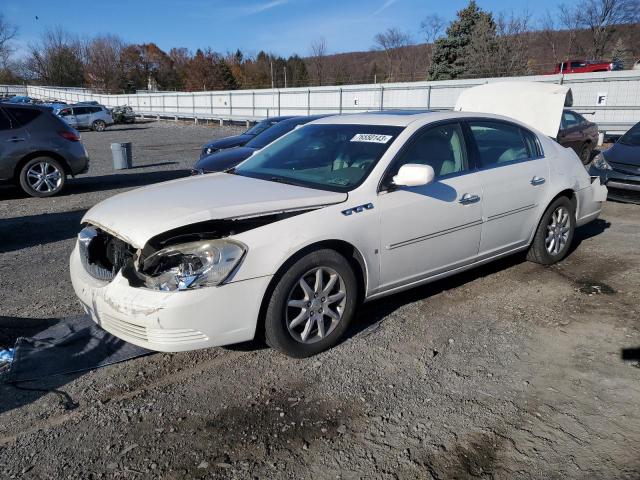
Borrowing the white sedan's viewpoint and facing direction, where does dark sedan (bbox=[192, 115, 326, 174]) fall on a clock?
The dark sedan is roughly at 4 o'clock from the white sedan.

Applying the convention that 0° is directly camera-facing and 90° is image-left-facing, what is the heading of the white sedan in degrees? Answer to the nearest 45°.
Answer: approximately 45°

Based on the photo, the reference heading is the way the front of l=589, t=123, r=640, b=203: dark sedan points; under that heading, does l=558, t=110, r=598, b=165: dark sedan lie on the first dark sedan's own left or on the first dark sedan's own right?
on the first dark sedan's own right

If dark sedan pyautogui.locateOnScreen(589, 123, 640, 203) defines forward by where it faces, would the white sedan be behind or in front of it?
in front

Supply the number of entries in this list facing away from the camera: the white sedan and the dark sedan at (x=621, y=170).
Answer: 0

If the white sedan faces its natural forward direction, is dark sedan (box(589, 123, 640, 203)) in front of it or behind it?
behind

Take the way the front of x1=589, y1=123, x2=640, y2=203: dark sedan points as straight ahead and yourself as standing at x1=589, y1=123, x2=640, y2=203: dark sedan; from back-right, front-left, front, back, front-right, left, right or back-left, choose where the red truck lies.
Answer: back-right

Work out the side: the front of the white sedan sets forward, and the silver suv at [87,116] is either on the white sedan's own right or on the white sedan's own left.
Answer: on the white sedan's own right

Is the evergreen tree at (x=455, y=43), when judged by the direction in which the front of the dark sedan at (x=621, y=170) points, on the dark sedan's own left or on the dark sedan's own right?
on the dark sedan's own right

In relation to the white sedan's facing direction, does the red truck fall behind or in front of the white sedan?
behind

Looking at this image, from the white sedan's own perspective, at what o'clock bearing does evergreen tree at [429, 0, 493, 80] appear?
The evergreen tree is roughly at 5 o'clock from the white sedan.
